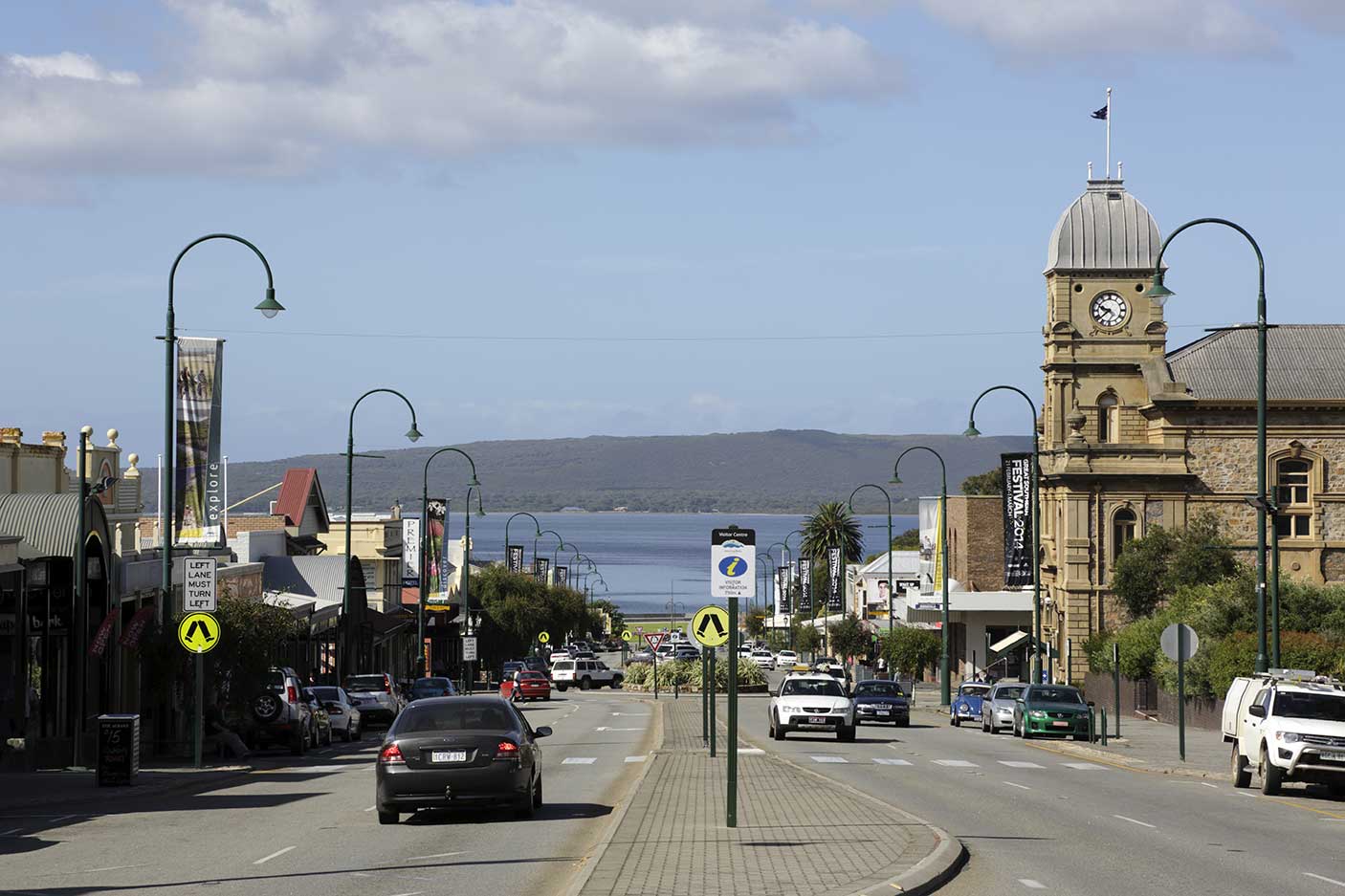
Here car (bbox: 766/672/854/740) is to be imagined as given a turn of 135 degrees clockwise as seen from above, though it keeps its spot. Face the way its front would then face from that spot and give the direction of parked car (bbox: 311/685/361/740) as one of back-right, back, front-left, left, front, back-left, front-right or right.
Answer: front-left

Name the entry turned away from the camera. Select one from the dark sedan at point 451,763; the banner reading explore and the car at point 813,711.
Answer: the dark sedan

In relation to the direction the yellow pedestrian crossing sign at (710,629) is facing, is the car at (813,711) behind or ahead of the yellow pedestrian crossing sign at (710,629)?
behind

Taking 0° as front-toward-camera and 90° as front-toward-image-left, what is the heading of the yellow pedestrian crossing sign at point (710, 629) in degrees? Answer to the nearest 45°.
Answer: approximately 0°

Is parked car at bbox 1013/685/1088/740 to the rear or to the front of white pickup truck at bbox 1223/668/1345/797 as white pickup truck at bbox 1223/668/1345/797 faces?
to the rear

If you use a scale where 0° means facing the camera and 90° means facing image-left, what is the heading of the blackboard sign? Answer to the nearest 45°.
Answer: approximately 0°

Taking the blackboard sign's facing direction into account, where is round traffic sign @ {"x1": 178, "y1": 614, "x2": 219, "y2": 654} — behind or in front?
behind

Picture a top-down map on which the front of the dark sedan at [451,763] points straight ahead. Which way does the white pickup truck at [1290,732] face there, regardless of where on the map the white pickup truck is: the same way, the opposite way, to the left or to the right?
the opposite way

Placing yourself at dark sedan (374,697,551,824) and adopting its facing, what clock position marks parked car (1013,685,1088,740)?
The parked car is roughly at 1 o'clock from the dark sedan.

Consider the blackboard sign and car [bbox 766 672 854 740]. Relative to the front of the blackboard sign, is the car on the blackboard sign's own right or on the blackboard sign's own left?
on the blackboard sign's own left
